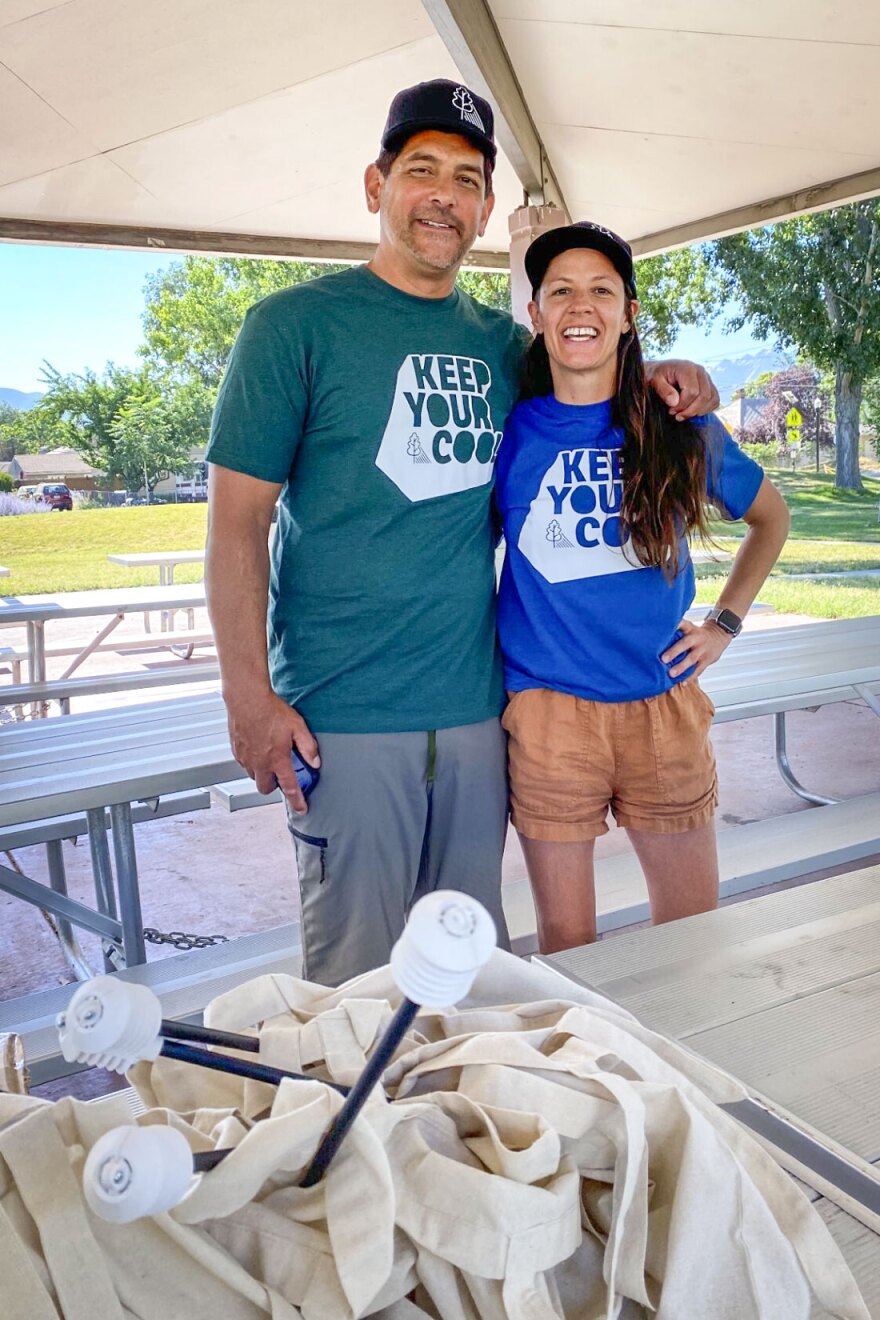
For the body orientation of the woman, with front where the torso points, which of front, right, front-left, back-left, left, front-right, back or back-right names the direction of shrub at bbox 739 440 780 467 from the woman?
back

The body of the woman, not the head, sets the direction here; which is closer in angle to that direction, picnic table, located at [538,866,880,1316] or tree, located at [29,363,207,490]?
the picnic table

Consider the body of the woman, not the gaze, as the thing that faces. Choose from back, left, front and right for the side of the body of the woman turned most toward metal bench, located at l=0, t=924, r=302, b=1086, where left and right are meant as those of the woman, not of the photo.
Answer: right

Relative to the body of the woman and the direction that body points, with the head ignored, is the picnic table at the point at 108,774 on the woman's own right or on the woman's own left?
on the woman's own right

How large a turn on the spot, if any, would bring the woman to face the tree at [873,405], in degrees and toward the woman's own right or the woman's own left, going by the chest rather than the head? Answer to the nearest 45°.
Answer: approximately 180°

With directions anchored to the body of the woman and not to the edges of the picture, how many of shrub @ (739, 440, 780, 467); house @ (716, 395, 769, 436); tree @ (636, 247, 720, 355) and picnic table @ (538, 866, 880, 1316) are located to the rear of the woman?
3

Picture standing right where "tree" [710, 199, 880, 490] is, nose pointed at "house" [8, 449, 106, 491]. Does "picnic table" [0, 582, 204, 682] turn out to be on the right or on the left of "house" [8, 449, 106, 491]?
left

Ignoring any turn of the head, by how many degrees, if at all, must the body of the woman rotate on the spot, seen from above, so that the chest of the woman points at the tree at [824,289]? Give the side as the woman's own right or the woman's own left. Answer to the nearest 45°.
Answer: approximately 180°

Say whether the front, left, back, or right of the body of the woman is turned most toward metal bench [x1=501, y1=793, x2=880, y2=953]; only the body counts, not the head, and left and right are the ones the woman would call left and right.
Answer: back

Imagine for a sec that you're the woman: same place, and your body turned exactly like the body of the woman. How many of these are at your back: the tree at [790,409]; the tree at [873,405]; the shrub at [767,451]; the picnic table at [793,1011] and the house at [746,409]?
4

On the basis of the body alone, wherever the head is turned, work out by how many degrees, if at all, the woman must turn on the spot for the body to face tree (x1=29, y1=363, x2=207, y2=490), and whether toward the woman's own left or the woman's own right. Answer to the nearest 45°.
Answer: approximately 135° to the woman's own right

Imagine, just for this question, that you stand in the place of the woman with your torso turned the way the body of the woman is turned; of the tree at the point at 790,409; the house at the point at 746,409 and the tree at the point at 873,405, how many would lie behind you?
3

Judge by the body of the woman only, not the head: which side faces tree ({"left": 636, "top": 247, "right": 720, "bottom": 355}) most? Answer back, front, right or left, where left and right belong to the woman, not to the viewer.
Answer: back

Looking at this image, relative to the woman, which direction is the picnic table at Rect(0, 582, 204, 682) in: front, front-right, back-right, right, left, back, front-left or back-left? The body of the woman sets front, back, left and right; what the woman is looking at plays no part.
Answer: back-right

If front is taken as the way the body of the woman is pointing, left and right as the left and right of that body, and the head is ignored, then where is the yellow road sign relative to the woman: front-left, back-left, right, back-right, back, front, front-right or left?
back

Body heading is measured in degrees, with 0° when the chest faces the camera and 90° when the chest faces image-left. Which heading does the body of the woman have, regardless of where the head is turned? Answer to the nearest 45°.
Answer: approximately 0°
